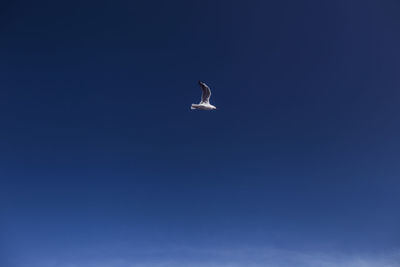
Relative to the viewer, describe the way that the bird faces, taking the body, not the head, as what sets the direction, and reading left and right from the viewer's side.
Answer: facing to the right of the viewer
